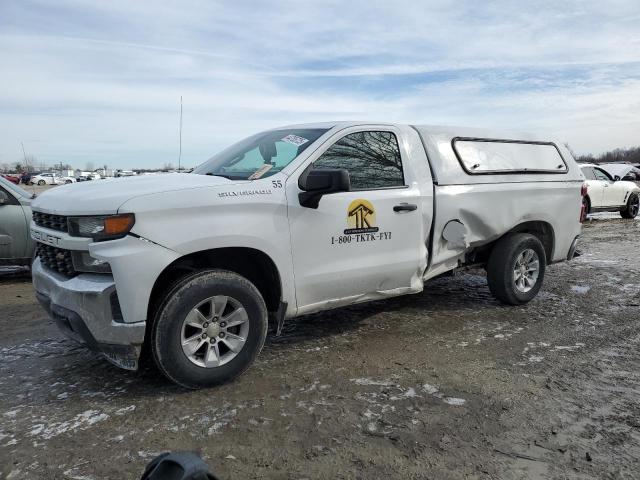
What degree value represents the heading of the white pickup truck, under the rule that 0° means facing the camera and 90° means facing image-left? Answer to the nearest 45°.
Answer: approximately 45°

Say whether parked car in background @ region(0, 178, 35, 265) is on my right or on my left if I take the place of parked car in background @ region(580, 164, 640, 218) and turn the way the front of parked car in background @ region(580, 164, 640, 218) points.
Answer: on my right

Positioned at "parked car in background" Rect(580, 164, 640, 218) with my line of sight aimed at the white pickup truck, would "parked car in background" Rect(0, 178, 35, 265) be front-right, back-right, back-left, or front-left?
front-right

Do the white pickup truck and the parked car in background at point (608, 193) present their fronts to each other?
no

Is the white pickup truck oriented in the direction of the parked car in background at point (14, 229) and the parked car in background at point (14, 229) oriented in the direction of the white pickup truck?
no

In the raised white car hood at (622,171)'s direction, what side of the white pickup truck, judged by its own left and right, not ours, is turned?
back

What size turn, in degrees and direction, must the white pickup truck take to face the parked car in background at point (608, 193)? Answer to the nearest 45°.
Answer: approximately 180°

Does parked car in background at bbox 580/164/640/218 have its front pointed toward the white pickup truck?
no
